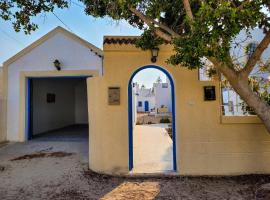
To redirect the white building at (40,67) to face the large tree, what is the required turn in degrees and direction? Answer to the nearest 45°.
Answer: approximately 45° to its left

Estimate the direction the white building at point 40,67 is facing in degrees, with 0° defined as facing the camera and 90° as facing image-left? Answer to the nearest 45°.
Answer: approximately 0°

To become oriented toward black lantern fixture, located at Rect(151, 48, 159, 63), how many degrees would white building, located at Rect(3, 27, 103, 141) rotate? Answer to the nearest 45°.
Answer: approximately 45° to its left

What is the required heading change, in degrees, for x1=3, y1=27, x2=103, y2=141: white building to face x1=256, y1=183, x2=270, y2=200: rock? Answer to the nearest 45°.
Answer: approximately 45° to its left
